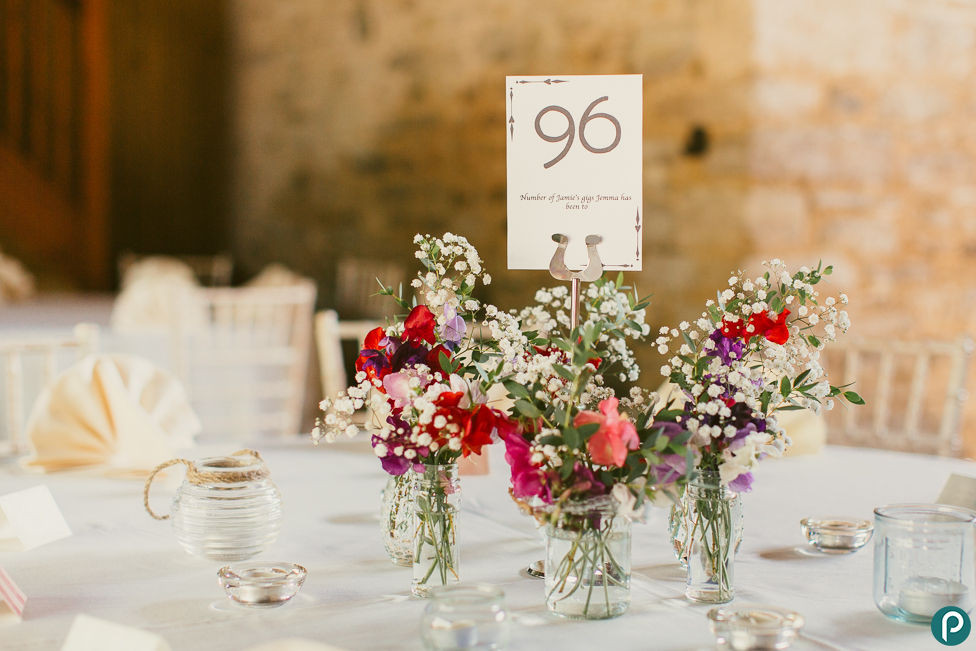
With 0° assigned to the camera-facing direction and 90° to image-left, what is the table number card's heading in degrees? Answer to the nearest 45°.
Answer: approximately 0°

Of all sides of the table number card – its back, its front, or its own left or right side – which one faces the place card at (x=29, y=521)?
right

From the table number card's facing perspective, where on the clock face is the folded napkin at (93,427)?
The folded napkin is roughly at 4 o'clock from the table number card.
